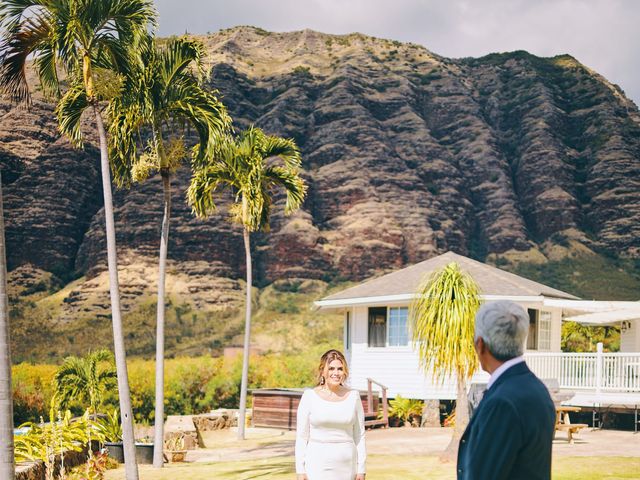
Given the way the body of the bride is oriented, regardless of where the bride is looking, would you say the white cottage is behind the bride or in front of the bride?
behind

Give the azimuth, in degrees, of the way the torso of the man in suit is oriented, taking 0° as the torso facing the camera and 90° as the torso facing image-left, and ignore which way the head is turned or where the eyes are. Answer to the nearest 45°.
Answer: approximately 135°

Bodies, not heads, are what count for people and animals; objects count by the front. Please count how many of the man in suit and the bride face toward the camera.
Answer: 1

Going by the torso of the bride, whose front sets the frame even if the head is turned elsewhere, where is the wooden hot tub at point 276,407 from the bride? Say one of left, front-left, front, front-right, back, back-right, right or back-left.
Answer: back

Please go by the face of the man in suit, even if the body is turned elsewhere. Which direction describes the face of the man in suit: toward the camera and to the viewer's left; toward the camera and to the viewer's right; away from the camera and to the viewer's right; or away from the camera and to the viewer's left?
away from the camera and to the viewer's left

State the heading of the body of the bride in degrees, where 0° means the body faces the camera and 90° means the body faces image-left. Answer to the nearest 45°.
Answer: approximately 0°
